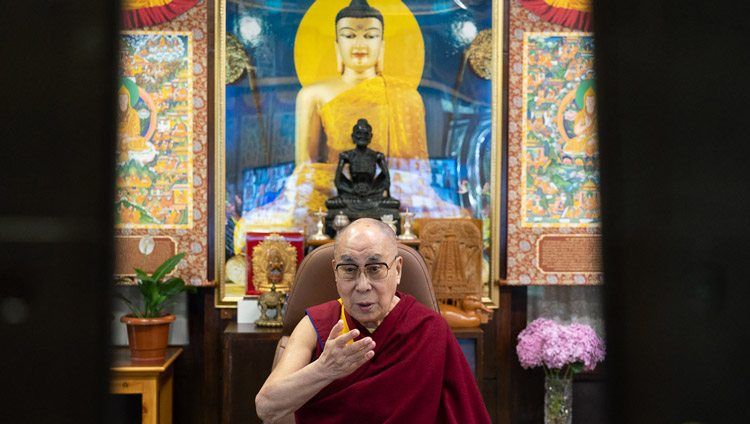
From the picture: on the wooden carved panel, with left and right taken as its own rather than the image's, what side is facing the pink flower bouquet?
left

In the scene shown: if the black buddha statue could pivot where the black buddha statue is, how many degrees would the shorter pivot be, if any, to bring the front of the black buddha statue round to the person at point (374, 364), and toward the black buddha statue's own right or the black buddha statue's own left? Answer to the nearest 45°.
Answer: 0° — it already faces them

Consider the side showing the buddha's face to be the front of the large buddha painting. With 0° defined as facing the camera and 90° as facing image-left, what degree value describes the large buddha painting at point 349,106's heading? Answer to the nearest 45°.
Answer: approximately 0°

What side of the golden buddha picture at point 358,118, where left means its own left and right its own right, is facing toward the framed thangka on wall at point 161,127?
right

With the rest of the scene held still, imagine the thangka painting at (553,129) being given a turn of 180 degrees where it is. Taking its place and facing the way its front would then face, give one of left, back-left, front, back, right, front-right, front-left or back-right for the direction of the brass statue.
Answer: back-left

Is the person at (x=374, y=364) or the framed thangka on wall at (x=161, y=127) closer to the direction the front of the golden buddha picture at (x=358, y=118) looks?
the person

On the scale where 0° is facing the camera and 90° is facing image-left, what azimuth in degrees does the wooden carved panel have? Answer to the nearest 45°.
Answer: approximately 0°

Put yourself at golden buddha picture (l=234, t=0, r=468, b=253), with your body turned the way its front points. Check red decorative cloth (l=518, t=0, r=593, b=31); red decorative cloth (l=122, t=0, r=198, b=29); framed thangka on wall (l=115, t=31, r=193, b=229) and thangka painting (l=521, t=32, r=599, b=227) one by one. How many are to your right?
2
